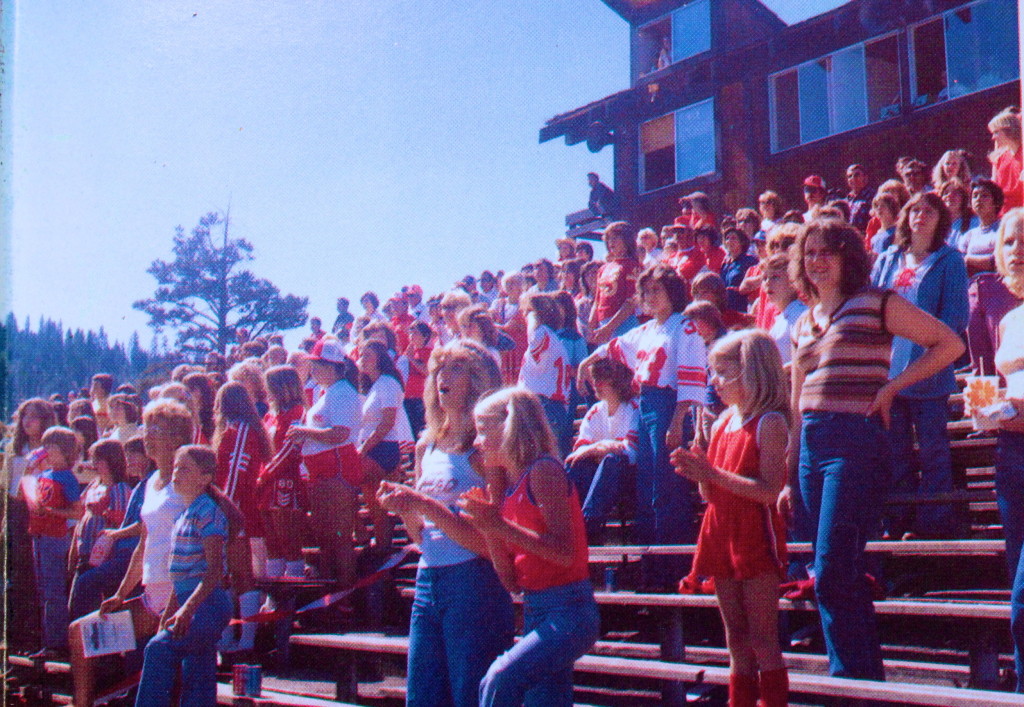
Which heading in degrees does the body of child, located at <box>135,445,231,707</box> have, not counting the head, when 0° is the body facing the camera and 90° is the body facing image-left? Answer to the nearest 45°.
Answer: approximately 45°

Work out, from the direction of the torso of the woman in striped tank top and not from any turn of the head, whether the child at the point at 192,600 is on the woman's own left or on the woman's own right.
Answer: on the woman's own right

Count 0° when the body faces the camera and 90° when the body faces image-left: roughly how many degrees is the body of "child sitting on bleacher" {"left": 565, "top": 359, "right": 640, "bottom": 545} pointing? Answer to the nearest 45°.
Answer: approximately 45°

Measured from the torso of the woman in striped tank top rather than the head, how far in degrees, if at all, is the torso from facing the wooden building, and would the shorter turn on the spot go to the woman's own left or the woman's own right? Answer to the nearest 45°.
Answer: approximately 135° to the woman's own right
